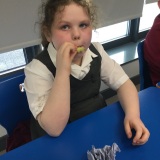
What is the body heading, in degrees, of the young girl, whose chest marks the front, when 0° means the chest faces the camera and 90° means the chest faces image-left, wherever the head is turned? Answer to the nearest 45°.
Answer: approximately 315°
